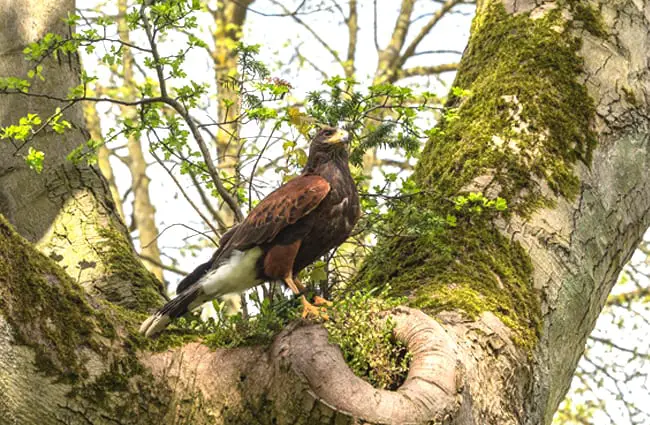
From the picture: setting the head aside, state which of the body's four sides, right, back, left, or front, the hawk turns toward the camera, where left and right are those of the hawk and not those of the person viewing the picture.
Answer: right

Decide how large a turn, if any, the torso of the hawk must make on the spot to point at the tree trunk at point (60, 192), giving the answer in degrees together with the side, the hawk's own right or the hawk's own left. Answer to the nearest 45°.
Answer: approximately 135° to the hawk's own left
